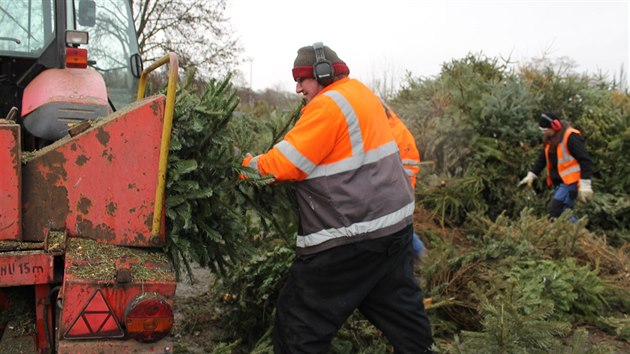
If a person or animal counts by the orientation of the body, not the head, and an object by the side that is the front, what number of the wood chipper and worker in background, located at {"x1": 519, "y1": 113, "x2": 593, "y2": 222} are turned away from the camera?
1

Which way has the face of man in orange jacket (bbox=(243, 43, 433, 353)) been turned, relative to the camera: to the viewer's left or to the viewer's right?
to the viewer's left

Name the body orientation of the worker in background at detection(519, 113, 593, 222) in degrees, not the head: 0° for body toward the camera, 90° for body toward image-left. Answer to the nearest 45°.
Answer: approximately 45°

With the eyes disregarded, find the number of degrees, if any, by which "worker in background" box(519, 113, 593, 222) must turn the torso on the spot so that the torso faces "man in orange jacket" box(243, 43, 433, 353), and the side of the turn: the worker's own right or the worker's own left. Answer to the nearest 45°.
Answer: approximately 45° to the worker's own left

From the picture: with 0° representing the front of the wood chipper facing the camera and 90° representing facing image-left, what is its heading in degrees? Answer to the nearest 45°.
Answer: approximately 180°

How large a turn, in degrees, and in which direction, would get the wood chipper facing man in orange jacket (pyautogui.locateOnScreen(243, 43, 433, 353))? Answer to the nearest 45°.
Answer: approximately 90° to its right

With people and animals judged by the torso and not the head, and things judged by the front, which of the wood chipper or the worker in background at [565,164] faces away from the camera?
the wood chipper
